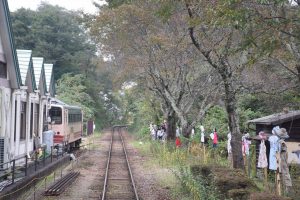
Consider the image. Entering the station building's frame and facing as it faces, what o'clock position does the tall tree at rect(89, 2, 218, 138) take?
The tall tree is roughly at 11 o'clock from the station building.

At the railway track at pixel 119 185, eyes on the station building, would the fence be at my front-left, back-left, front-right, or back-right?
front-left

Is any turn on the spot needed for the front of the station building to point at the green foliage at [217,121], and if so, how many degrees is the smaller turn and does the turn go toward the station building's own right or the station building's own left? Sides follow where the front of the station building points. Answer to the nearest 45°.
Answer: approximately 45° to the station building's own left

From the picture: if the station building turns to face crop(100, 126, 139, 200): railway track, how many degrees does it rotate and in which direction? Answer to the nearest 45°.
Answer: approximately 45° to its right

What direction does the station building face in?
to the viewer's right

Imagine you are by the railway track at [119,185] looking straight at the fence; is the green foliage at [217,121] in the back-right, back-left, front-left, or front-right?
back-right
